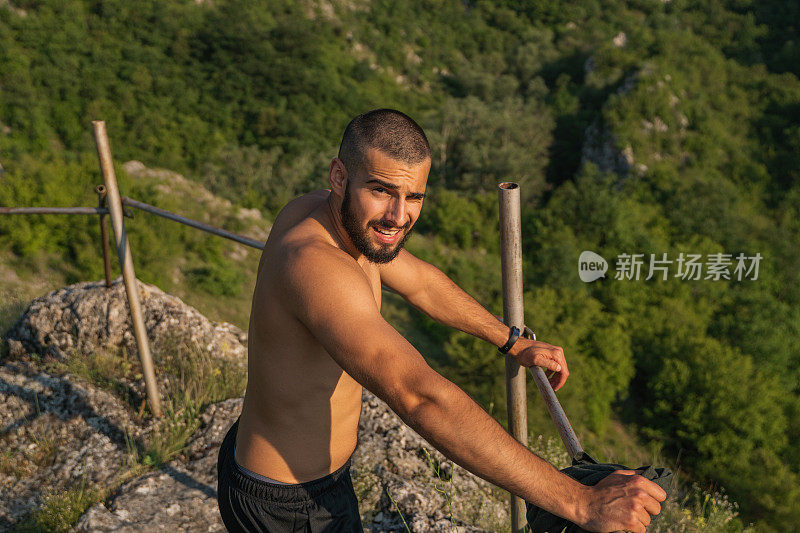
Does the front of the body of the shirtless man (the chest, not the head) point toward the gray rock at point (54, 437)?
no

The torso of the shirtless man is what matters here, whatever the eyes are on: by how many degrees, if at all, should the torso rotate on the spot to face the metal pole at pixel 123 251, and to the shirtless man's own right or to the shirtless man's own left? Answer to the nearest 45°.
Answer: approximately 135° to the shirtless man's own left

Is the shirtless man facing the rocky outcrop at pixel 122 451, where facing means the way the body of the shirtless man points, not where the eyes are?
no

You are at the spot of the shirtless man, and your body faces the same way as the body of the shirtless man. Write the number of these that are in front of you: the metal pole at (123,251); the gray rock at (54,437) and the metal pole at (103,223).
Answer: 0

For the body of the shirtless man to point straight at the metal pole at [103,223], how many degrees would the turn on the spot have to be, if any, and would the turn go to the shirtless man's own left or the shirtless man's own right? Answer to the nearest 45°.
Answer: approximately 135° to the shirtless man's own left

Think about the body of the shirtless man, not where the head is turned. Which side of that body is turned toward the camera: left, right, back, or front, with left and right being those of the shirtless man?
right
